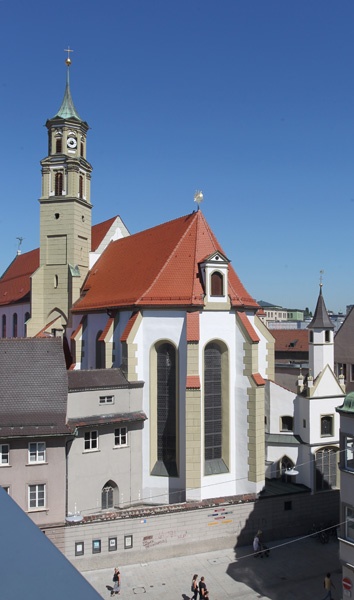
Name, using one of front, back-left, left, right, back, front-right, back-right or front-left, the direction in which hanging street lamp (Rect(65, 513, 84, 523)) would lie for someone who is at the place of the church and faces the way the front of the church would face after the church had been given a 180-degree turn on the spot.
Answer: right

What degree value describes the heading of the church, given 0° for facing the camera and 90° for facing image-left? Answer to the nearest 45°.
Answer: approximately 135°
